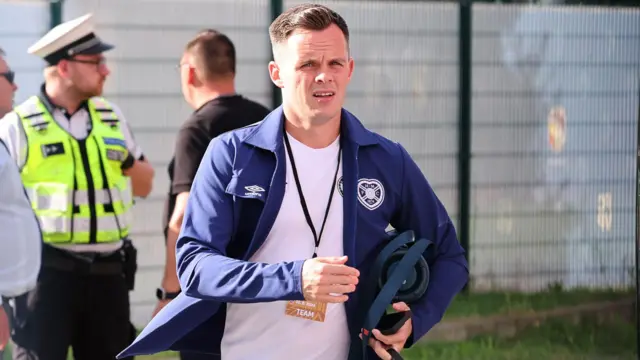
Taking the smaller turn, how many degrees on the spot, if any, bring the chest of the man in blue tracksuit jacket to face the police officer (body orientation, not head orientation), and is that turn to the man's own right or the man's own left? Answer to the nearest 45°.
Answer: approximately 135° to the man's own right

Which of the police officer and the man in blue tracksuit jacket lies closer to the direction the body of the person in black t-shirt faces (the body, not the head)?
the police officer

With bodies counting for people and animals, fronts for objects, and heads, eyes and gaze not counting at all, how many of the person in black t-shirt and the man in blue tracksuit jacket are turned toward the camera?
1

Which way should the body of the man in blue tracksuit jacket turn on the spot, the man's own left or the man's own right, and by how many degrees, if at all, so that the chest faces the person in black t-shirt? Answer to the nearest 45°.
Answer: approximately 180°

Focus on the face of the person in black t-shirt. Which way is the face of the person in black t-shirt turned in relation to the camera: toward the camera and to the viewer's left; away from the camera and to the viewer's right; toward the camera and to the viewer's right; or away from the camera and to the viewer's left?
away from the camera and to the viewer's left
